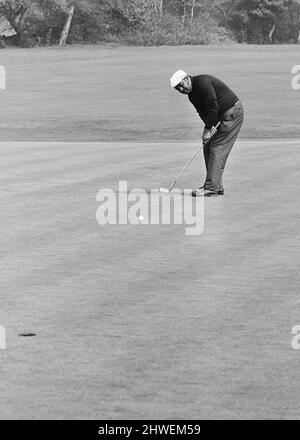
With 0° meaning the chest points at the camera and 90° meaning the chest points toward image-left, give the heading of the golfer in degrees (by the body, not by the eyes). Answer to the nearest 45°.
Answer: approximately 90°
